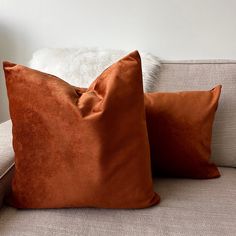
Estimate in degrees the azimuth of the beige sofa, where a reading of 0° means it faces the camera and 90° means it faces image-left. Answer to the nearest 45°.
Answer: approximately 0°
